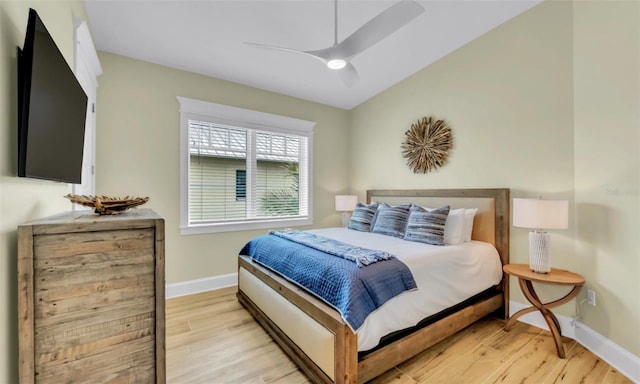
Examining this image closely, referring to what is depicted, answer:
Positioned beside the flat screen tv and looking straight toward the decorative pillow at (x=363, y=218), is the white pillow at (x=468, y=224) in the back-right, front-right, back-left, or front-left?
front-right

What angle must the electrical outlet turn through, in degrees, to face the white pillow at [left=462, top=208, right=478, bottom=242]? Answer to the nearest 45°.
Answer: approximately 45° to its right

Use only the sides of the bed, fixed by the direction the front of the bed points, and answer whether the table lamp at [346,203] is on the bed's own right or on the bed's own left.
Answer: on the bed's own right

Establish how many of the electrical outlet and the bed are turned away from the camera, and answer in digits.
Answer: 0

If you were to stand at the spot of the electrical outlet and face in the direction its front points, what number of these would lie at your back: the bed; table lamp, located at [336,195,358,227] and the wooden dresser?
0

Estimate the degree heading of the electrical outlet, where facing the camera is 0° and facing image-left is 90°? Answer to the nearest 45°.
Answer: approximately 45°

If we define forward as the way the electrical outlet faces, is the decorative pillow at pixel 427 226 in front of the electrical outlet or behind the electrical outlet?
in front

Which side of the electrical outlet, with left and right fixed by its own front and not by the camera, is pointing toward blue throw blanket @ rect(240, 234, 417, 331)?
front

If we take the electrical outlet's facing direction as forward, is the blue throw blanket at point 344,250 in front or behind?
in front

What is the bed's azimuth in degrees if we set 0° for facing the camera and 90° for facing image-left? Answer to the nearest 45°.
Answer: approximately 45°

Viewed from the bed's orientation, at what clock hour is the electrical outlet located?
The electrical outlet is roughly at 7 o'clock from the bed.

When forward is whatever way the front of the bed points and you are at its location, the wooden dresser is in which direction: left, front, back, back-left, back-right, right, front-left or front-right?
front

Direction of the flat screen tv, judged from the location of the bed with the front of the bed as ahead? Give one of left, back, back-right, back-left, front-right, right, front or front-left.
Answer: front

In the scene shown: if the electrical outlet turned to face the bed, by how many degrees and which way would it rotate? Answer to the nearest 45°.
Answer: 0° — it already faces it

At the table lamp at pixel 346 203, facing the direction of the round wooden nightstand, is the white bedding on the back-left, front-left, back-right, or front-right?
front-right

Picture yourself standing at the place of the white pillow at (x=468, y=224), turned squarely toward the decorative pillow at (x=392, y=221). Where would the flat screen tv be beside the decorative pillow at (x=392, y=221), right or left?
left
